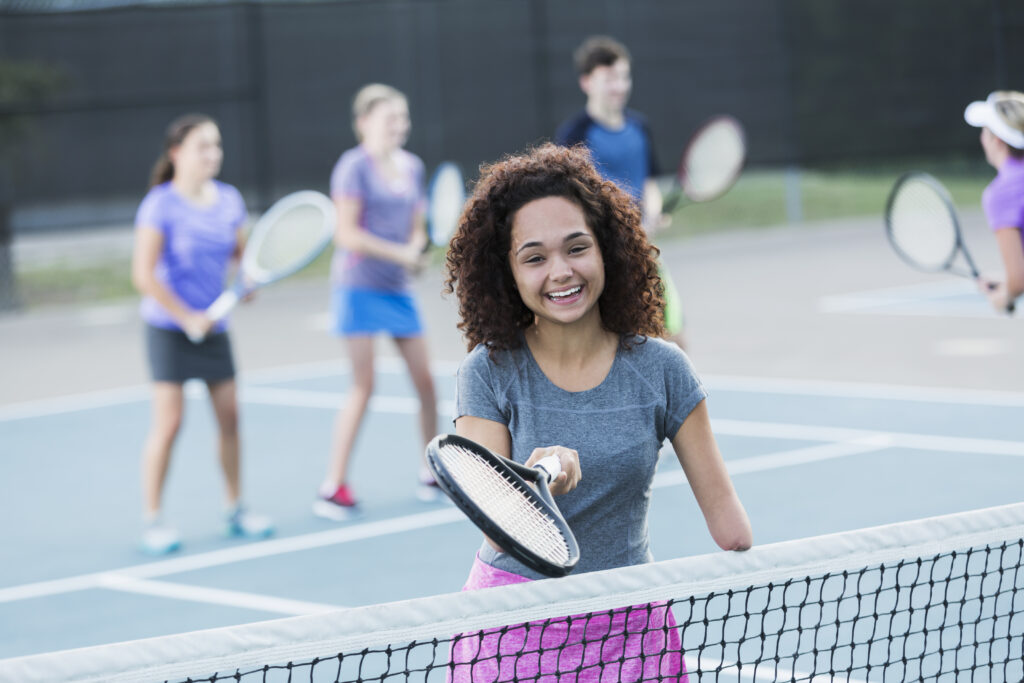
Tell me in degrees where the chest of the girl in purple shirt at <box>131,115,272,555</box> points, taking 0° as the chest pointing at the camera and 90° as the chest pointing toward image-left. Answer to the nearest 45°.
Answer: approximately 315°

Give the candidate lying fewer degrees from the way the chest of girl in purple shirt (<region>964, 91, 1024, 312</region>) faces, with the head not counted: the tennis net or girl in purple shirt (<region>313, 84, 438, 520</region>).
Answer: the girl in purple shirt

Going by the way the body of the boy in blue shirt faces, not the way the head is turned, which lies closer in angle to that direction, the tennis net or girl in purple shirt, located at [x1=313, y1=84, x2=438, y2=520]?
the tennis net

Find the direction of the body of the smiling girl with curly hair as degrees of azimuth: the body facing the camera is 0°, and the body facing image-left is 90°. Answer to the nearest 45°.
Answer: approximately 0°

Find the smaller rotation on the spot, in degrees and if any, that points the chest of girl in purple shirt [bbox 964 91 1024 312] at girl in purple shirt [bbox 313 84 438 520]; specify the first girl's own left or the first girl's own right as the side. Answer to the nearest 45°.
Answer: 0° — they already face them

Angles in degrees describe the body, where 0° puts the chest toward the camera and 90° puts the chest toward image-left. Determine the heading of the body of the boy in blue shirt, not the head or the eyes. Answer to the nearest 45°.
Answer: approximately 315°

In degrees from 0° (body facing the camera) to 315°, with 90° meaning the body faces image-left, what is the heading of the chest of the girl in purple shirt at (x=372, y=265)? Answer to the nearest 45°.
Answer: approximately 315°

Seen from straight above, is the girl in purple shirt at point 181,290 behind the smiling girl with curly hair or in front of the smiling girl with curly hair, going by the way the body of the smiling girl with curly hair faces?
behind

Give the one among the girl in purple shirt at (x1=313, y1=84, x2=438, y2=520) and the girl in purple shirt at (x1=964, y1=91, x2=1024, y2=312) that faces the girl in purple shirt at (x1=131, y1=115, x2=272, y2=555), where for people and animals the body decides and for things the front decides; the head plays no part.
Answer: the girl in purple shirt at (x1=964, y1=91, x2=1024, y2=312)

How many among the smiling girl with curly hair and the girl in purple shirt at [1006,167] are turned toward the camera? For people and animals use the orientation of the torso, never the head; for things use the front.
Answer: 1

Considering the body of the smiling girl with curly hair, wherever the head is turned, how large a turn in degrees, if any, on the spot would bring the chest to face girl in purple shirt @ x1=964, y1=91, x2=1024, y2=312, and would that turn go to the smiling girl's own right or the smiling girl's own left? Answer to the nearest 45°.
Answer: approximately 135° to the smiling girl's own left

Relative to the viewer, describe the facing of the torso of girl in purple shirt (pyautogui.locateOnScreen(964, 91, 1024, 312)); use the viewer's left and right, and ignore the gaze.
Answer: facing to the left of the viewer
